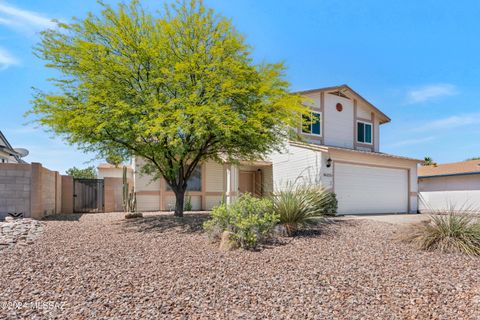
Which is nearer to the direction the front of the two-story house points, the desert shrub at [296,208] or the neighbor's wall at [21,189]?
the desert shrub

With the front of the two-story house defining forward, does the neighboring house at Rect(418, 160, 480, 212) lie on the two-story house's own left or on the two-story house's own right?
on the two-story house's own left

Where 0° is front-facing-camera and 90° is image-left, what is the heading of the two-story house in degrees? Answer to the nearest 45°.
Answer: approximately 315°

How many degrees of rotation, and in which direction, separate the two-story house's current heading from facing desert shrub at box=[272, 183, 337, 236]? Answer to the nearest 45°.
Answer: approximately 45° to its right

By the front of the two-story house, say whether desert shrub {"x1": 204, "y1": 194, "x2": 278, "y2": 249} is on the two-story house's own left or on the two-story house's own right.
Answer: on the two-story house's own right

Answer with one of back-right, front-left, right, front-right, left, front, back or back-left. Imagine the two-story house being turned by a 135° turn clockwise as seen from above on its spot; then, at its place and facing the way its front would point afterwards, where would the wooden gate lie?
front
